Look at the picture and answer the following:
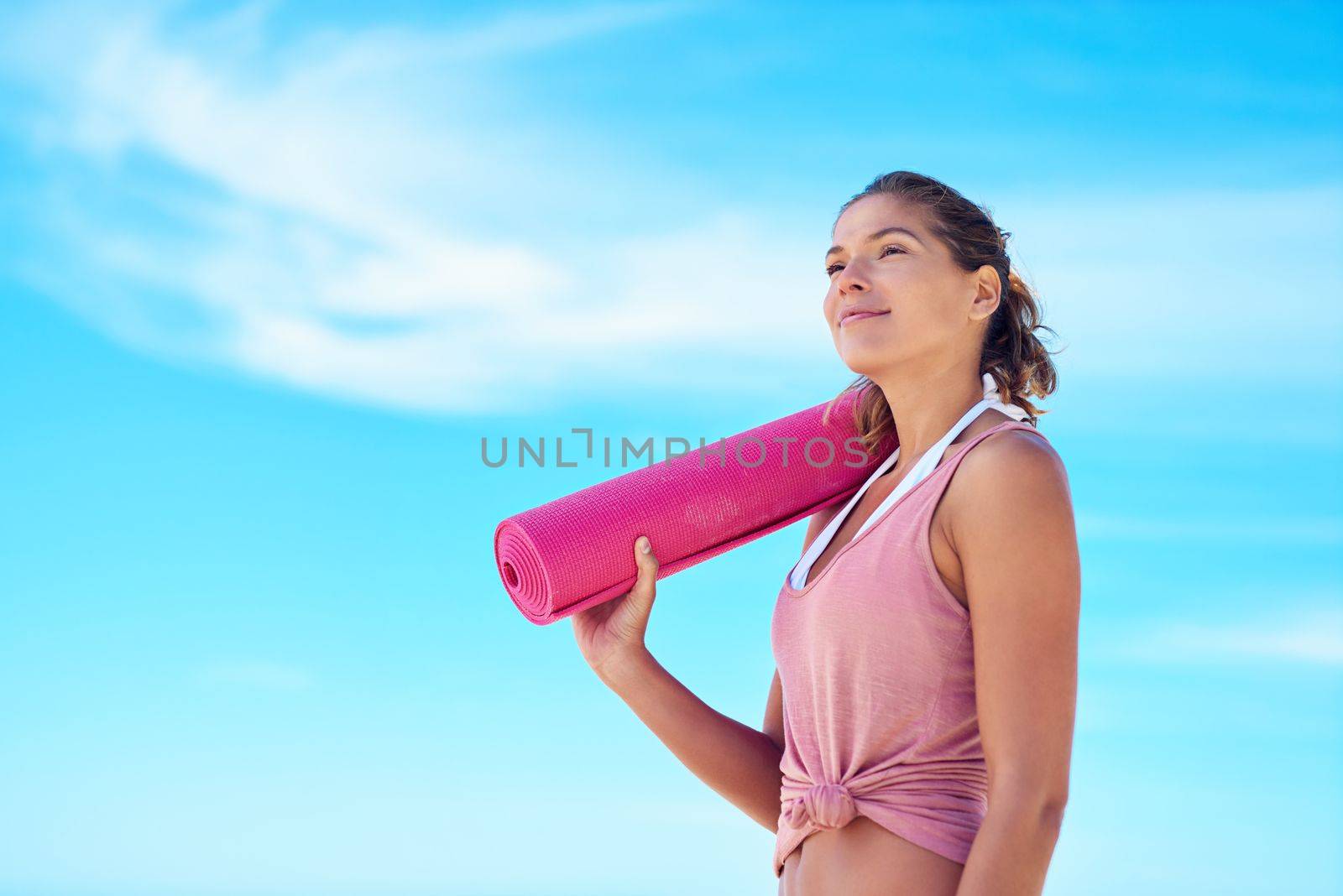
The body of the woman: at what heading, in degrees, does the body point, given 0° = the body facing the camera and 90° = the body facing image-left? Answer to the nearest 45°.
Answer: approximately 45°
